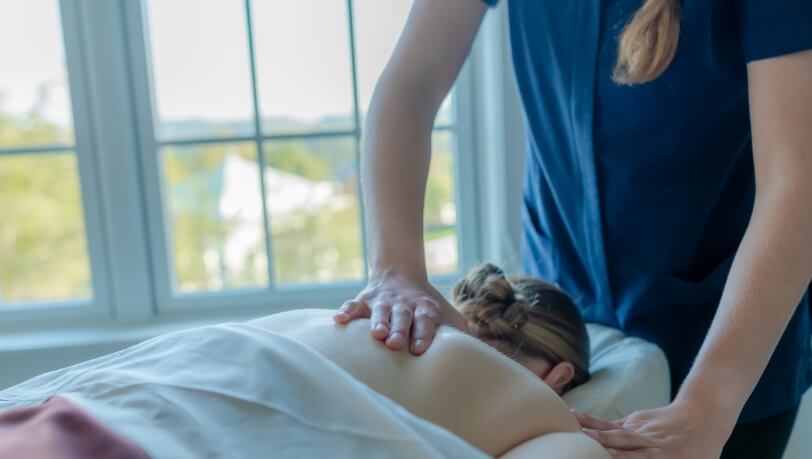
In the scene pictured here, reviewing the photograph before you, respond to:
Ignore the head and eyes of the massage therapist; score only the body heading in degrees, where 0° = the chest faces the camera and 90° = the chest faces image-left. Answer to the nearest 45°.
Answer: approximately 45°

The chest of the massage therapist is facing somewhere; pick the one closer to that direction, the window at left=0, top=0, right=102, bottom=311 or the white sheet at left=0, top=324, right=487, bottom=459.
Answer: the white sheet

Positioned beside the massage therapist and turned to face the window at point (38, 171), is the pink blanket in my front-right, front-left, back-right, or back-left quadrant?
front-left

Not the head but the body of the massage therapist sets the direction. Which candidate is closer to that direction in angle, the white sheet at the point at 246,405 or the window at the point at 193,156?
the white sheet

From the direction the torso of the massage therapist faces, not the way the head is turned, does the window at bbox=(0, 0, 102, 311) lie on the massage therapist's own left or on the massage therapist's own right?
on the massage therapist's own right

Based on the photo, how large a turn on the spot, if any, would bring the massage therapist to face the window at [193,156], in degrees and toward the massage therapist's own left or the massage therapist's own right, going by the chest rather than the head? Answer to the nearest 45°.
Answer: approximately 90° to the massage therapist's own right

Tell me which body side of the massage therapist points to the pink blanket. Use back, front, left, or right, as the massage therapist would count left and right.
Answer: front

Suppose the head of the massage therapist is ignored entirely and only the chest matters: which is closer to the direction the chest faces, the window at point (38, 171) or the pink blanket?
the pink blanket
